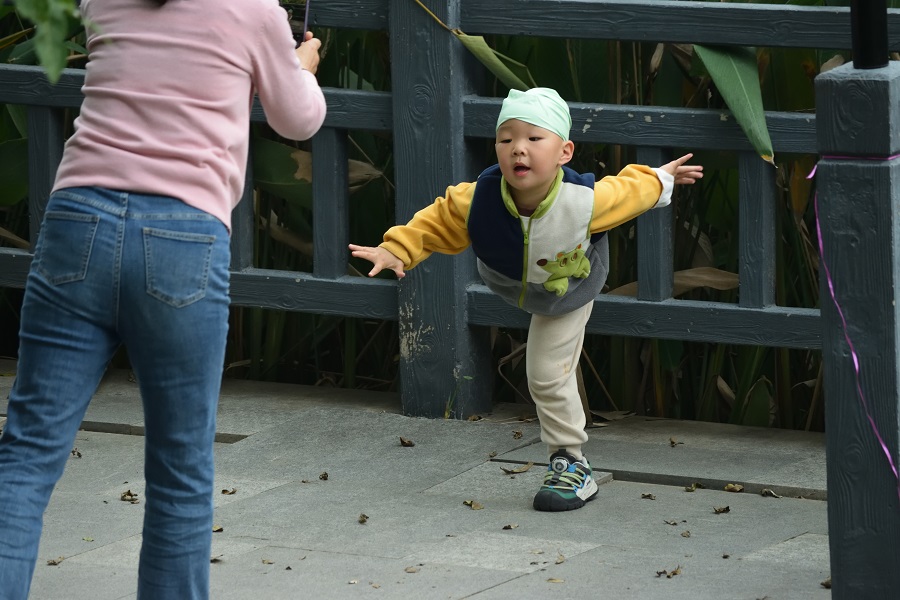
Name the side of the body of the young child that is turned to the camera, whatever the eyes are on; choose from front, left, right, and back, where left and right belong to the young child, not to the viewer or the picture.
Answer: front

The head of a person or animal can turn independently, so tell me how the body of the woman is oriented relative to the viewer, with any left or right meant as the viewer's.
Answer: facing away from the viewer

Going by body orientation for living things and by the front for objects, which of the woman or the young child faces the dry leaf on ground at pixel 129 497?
the woman

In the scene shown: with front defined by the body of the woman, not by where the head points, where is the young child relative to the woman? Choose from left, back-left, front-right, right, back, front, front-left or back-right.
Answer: front-right

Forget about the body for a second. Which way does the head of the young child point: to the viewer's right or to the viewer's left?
to the viewer's left

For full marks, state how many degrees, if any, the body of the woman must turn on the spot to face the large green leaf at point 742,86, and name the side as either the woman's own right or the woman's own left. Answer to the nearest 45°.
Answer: approximately 45° to the woman's own right

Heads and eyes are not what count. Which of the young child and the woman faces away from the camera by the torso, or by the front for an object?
the woman

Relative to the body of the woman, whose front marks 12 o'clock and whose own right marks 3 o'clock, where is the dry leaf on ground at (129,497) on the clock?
The dry leaf on ground is roughly at 12 o'clock from the woman.

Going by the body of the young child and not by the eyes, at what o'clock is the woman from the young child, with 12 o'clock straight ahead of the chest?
The woman is roughly at 1 o'clock from the young child.

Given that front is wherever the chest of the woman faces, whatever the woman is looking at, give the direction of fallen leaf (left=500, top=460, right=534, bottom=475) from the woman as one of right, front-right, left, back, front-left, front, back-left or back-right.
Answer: front-right

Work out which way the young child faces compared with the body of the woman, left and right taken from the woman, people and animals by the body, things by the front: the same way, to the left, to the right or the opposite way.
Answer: the opposite way
